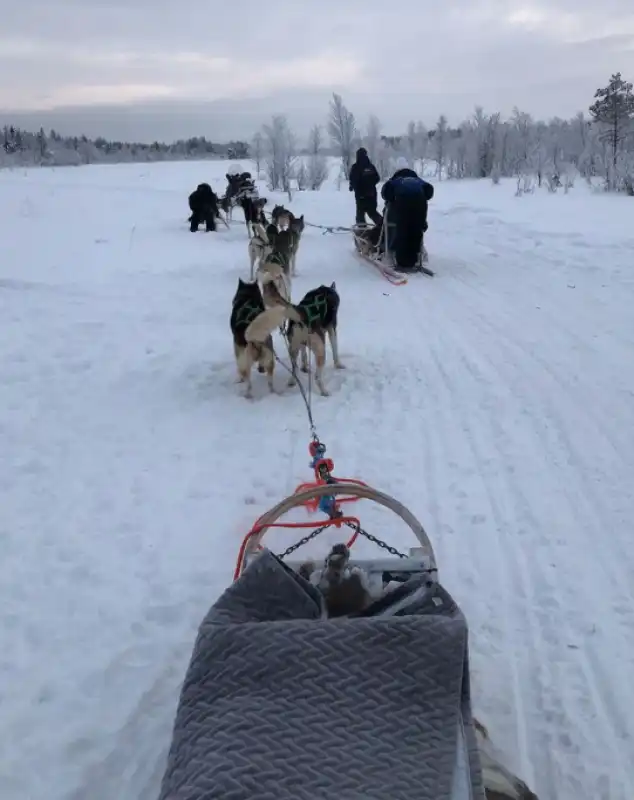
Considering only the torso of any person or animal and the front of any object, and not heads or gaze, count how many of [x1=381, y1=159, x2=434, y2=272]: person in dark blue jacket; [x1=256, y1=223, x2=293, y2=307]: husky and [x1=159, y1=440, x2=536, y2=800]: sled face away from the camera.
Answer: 3

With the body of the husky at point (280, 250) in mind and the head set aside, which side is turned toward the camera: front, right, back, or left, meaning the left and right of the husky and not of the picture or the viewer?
back

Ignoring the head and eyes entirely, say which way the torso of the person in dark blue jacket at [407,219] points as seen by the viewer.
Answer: away from the camera

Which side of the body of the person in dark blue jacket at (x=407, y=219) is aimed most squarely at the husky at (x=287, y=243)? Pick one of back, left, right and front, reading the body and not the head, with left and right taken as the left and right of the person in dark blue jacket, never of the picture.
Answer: left

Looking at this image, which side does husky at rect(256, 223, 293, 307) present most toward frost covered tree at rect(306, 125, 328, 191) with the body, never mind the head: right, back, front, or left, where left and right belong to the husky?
front

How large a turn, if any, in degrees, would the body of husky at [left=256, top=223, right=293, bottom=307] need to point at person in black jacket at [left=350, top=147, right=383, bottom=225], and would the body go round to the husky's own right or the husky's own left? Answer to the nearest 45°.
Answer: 0° — it already faces them

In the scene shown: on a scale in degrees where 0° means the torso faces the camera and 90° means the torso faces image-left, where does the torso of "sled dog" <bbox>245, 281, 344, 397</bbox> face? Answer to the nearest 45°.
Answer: approximately 225°

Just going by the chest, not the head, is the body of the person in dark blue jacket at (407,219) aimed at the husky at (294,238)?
no

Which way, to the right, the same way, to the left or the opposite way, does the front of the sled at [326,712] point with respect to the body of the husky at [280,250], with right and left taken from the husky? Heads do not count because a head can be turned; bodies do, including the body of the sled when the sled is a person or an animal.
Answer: the same way

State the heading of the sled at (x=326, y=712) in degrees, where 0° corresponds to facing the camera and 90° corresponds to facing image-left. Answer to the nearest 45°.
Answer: approximately 180°

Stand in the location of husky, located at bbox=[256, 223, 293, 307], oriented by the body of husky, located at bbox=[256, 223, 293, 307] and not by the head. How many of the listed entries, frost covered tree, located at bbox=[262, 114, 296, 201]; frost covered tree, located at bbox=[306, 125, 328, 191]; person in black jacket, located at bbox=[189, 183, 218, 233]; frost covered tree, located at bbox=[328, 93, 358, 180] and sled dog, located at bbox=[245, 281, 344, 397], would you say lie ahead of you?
4

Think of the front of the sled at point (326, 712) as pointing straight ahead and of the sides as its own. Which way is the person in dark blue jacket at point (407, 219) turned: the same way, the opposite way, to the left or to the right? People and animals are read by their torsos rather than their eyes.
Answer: the same way

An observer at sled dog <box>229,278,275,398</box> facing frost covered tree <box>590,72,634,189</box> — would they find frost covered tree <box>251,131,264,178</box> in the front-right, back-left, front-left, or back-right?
front-left

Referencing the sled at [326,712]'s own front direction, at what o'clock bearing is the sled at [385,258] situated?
the sled at [385,258] is roughly at 12 o'clock from the sled at [326,712].

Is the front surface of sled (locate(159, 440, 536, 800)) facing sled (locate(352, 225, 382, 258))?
yes

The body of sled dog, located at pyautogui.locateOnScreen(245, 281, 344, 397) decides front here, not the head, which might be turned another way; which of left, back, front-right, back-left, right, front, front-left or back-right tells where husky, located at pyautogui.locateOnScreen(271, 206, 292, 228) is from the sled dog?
front-left

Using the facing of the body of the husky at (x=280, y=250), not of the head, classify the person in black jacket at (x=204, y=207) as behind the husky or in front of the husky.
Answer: in front

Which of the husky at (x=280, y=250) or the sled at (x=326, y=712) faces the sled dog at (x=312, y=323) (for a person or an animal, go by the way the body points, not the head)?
the sled

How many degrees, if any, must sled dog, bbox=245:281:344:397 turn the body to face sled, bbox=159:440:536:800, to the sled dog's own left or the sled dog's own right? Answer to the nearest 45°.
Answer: approximately 135° to the sled dog's own right
